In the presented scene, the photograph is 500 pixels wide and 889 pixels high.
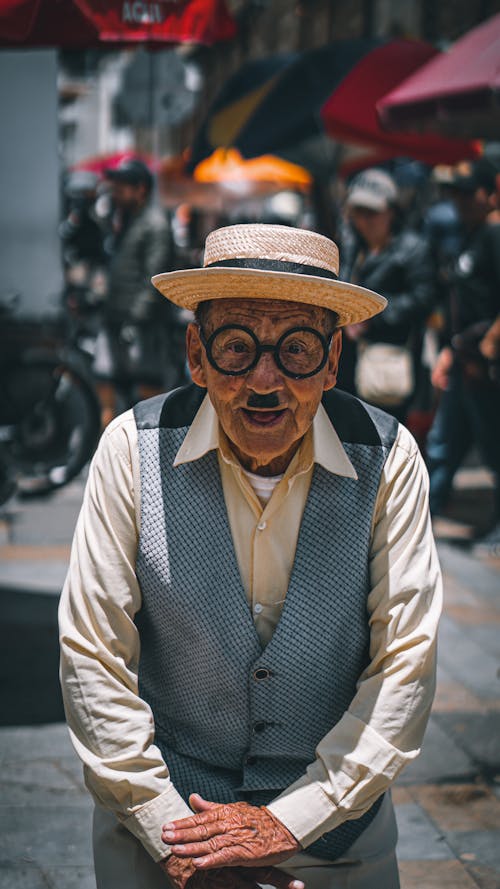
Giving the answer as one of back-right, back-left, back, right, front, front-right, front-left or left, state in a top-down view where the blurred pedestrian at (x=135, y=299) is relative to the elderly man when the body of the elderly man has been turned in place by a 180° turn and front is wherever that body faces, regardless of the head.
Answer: front

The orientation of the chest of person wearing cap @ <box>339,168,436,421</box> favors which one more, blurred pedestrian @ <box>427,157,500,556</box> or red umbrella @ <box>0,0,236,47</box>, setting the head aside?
the red umbrella

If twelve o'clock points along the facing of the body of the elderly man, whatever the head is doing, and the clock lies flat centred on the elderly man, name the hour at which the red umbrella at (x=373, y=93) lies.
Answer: The red umbrella is roughly at 6 o'clock from the elderly man.

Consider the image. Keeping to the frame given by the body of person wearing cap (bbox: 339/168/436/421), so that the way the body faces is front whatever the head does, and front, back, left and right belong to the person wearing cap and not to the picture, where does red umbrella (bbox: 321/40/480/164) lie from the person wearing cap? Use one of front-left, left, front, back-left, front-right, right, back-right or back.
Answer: back-right

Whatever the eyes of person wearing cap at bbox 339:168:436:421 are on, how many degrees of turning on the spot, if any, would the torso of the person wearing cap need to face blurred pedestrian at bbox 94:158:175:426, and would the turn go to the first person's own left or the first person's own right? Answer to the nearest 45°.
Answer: approximately 90° to the first person's own right

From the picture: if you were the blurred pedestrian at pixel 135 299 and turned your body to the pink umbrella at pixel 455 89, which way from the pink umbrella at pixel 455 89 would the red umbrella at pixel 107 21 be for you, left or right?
right

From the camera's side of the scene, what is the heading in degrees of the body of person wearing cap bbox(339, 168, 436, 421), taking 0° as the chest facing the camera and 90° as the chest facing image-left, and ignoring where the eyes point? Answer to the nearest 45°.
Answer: approximately 45°

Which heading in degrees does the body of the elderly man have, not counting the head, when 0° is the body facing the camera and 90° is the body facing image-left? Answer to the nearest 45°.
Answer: approximately 0°

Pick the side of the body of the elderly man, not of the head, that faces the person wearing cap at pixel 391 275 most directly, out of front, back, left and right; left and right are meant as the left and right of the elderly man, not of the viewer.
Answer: back
